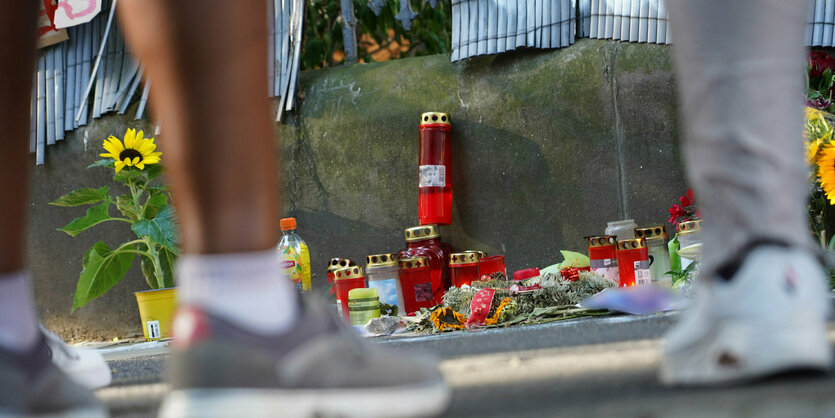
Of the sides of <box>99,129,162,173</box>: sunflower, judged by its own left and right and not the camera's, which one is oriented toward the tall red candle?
left

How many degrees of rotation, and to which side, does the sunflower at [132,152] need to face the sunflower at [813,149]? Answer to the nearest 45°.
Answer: approximately 45° to its left

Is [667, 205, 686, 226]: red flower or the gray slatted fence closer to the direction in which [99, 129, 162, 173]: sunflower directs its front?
the red flower

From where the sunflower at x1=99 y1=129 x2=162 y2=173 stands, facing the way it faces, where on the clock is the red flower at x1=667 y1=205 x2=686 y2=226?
The red flower is roughly at 10 o'clock from the sunflower.

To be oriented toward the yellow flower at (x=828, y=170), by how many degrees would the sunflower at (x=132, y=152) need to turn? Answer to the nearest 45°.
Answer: approximately 45° to its left

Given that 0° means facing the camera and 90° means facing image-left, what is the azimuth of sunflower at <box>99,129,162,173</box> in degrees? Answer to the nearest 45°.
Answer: approximately 0°

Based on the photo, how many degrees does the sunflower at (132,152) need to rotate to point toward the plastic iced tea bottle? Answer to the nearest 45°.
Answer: approximately 45° to its left
